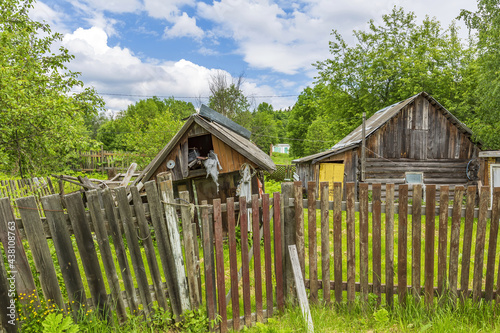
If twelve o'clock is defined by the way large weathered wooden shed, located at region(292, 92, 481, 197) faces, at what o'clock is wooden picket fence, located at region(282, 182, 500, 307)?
The wooden picket fence is roughly at 12 o'clock from the large weathered wooden shed.

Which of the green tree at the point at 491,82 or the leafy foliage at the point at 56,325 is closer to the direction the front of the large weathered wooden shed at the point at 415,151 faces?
the leafy foliage

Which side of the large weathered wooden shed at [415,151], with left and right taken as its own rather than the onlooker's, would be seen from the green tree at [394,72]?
back

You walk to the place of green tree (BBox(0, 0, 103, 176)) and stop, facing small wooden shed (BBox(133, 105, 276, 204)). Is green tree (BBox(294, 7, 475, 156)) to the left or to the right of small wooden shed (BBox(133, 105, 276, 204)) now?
left

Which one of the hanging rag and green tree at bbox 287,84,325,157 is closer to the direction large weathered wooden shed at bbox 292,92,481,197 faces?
the hanging rag

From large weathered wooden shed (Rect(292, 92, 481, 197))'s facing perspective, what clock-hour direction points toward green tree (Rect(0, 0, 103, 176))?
The green tree is roughly at 1 o'clock from the large weathered wooden shed.

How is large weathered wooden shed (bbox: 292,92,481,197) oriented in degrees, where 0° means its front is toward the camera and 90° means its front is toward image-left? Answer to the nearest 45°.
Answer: approximately 0°
